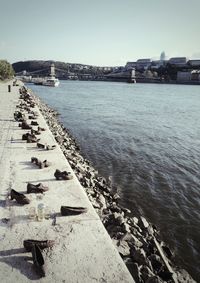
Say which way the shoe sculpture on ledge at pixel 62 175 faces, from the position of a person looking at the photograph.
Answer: facing to the right of the viewer

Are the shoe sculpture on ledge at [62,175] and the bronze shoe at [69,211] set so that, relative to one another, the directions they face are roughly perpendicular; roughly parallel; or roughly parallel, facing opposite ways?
roughly parallel

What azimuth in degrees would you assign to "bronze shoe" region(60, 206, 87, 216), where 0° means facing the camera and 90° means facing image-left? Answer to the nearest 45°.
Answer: approximately 270°

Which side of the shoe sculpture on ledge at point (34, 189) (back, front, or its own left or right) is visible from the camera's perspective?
right

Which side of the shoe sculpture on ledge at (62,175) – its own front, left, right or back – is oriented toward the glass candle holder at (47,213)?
right

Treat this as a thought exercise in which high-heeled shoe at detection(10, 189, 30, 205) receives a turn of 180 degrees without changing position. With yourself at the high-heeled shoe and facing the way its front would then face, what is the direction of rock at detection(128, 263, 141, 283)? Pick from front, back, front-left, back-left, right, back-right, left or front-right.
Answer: back

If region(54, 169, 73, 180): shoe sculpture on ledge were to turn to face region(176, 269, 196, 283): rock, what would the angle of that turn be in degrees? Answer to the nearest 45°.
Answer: approximately 45° to its right

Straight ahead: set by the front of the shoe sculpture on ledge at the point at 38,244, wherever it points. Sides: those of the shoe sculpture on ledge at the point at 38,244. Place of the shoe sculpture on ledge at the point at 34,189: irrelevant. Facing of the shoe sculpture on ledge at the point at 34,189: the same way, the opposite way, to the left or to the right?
the same way

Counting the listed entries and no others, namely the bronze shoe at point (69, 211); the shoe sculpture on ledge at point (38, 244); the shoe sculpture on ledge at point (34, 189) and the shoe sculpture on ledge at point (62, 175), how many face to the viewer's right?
4

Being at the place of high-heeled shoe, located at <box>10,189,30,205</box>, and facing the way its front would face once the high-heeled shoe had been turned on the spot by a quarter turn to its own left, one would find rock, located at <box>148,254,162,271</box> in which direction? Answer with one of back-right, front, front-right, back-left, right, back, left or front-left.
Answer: right

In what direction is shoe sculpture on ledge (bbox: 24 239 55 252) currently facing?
to the viewer's right

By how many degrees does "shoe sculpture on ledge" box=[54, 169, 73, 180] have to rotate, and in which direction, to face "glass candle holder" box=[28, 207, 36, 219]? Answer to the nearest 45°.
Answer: approximately 90° to its right

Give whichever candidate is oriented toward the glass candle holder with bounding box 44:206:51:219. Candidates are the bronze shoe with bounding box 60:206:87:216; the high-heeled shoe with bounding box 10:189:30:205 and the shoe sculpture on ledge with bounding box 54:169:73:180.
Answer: the high-heeled shoe

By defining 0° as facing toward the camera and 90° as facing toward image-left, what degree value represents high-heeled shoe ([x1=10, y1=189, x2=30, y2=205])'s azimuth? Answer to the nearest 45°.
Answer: approximately 315°

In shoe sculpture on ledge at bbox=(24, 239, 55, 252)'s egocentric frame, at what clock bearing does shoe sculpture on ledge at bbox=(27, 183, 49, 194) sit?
shoe sculpture on ledge at bbox=(27, 183, 49, 194) is roughly at 9 o'clock from shoe sculpture on ledge at bbox=(24, 239, 55, 252).

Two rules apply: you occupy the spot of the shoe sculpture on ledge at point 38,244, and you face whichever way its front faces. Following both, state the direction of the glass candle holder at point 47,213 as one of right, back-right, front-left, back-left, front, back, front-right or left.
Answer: left

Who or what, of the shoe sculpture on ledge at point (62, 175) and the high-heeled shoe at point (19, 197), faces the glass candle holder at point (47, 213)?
the high-heeled shoe

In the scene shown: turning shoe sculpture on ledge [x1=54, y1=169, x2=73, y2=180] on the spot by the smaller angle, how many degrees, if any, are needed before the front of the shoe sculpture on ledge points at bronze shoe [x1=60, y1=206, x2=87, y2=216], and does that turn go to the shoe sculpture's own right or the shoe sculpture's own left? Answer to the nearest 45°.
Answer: approximately 90° to the shoe sculpture's own right

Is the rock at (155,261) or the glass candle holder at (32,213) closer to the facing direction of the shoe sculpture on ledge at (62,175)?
the rock
